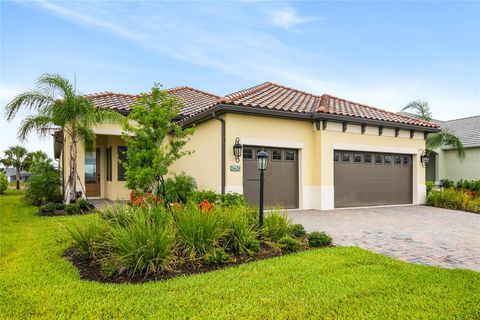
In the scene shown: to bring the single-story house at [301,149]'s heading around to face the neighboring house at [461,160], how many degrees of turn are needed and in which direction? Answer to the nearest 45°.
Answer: approximately 90° to its left

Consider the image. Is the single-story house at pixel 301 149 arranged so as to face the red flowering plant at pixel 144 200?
no

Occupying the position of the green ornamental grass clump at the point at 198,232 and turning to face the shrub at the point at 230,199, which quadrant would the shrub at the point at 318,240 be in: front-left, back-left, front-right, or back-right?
front-right

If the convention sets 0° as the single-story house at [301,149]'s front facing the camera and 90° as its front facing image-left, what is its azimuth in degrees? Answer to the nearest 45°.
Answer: approximately 315°

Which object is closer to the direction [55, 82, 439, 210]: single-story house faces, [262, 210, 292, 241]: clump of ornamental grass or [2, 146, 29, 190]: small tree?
the clump of ornamental grass

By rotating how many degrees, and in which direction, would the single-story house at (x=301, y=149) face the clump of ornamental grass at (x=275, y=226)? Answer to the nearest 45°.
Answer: approximately 45° to its right

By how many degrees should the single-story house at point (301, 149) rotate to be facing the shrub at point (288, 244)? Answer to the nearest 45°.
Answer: approximately 45° to its right

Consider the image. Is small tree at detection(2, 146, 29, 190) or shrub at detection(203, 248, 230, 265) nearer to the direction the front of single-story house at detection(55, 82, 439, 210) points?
the shrub

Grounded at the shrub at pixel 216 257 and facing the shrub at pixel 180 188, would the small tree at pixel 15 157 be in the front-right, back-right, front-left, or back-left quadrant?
front-left

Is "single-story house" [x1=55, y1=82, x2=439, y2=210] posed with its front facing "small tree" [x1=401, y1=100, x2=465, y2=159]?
no

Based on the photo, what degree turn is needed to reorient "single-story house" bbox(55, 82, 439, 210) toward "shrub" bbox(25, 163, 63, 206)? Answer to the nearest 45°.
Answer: approximately 135° to its right
